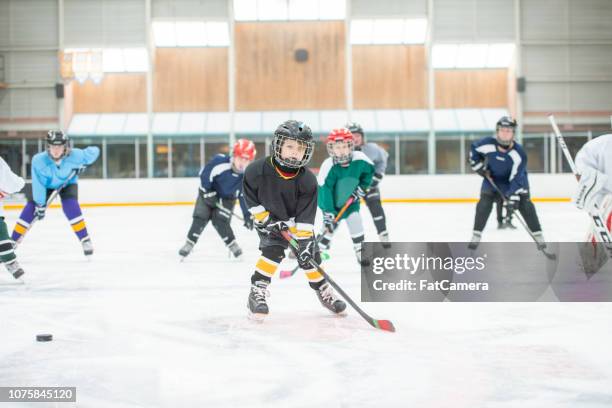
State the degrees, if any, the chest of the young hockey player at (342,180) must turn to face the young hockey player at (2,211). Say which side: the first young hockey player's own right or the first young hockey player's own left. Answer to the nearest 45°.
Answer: approximately 90° to the first young hockey player's own right

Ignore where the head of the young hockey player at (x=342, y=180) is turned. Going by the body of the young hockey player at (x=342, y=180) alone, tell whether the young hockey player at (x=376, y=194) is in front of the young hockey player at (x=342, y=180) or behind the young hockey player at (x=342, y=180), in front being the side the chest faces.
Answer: behind

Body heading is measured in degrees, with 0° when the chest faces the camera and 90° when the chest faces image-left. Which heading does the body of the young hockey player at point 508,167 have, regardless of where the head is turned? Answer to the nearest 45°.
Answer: approximately 0°

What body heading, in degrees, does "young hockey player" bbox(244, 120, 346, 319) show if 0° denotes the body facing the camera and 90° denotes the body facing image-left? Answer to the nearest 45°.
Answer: approximately 0°

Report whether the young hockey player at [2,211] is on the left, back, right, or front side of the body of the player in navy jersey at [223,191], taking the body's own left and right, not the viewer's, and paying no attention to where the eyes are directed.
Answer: right

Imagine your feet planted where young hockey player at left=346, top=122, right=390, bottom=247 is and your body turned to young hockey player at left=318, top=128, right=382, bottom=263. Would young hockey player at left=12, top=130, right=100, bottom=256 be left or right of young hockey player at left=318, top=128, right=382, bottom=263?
right

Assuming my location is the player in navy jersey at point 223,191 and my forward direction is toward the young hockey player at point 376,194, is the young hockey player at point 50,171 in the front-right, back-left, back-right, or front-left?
back-left

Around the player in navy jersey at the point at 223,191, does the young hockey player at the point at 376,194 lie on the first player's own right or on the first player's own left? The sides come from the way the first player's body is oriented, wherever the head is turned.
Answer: on the first player's own left

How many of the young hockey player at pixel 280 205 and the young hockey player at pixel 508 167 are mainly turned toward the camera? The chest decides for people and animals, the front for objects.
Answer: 2
